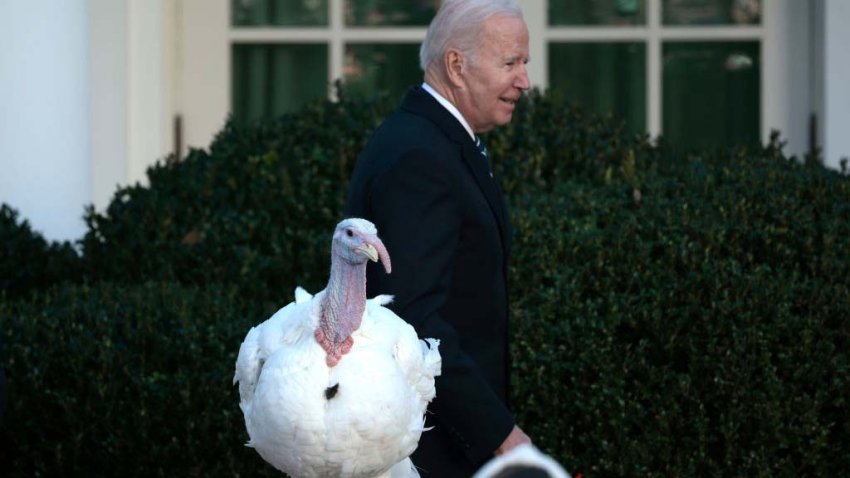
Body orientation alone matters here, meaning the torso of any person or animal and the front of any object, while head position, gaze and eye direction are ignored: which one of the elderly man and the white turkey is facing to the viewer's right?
the elderly man

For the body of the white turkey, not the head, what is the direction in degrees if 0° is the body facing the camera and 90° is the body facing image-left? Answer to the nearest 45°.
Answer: approximately 0°

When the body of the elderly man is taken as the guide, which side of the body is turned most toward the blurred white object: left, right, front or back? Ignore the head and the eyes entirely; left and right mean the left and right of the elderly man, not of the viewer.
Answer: right

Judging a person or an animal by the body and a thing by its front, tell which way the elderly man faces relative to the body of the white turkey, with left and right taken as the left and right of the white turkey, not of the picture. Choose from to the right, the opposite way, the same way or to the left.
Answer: to the left

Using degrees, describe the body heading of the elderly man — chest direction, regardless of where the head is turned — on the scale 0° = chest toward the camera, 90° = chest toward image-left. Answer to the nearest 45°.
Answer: approximately 270°

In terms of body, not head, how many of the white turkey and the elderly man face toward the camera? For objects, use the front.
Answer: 1

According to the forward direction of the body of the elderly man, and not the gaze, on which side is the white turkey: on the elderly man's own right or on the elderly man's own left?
on the elderly man's own right
